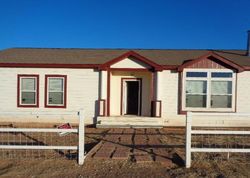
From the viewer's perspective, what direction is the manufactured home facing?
toward the camera
